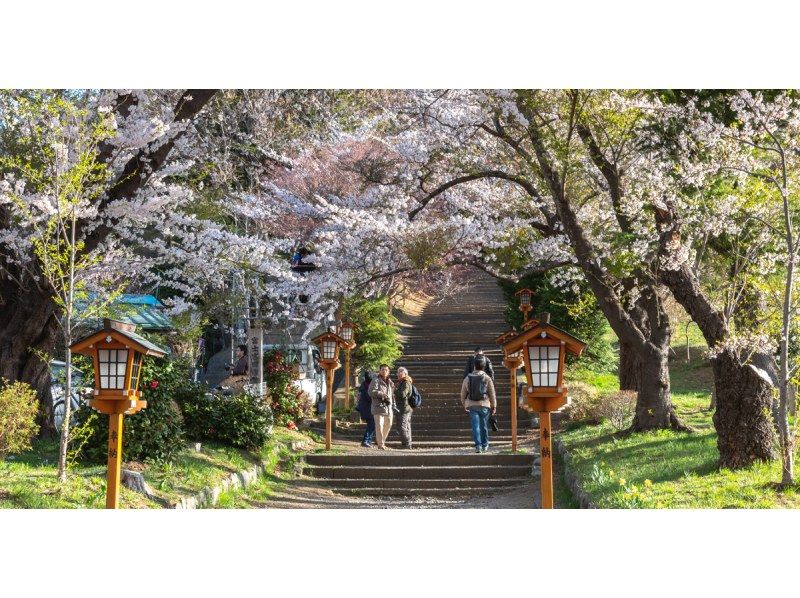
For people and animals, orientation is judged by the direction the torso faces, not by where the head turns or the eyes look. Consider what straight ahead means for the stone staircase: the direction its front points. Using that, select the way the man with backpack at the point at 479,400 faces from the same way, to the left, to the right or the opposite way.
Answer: the opposite way

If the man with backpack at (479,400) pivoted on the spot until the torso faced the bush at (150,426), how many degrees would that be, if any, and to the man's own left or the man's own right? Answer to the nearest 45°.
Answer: approximately 135° to the man's own left

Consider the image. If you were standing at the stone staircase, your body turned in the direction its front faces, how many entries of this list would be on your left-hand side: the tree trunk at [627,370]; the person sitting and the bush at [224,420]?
1

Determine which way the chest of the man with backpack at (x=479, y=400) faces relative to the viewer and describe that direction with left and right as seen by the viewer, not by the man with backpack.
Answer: facing away from the viewer

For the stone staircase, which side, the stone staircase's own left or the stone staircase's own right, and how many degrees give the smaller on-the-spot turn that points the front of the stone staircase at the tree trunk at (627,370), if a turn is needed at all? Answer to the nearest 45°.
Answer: approximately 90° to the stone staircase's own left

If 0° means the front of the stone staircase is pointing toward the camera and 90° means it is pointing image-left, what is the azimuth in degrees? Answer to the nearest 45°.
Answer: approximately 0°

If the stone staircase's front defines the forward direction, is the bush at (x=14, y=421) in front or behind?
in front

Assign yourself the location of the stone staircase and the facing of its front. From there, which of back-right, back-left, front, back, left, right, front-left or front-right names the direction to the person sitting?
right

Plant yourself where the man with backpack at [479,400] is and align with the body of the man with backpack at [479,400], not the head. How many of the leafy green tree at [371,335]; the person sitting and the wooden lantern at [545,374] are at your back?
1

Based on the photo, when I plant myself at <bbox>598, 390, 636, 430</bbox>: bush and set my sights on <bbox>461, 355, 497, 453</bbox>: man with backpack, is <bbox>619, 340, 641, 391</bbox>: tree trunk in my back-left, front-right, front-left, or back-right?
back-right
